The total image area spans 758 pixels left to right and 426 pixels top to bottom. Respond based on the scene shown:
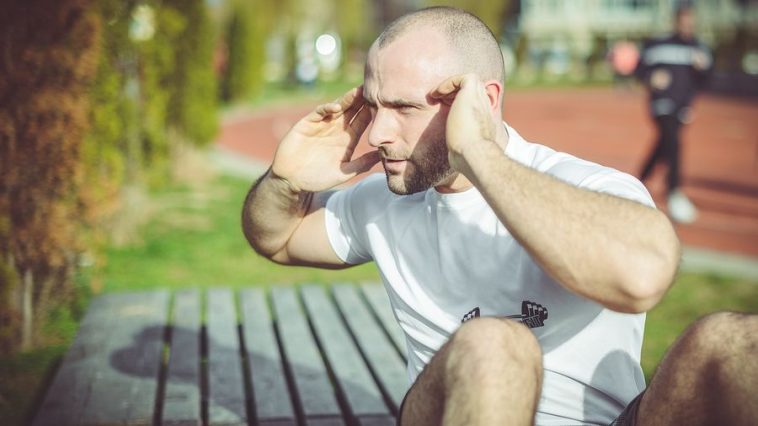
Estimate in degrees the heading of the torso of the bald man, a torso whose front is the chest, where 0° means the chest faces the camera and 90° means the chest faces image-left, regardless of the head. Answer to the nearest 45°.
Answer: approximately 45°

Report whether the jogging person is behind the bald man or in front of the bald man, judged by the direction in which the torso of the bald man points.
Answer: behind

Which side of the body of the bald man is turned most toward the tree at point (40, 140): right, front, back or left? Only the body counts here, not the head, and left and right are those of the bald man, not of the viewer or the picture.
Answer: right

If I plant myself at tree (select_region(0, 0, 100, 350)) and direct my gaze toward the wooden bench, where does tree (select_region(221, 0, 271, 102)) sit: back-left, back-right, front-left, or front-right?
back-left

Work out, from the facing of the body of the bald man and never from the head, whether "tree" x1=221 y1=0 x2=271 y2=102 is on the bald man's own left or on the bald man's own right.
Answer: on the bald man's own right
